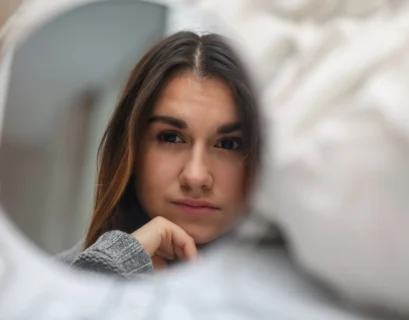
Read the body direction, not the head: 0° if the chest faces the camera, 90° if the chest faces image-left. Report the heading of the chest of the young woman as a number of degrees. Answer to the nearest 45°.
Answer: approximately 0°
